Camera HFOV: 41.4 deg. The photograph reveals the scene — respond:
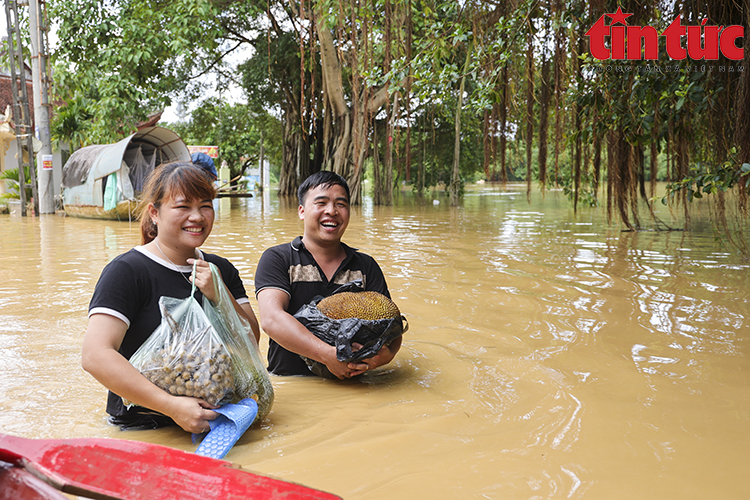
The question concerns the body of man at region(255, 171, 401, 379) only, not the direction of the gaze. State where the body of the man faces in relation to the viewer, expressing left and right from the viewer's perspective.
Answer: facing the viewer and to the right of the viewer

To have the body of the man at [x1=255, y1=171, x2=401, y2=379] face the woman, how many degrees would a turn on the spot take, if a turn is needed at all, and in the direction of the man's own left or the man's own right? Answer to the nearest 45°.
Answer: approximately 90° to the man's own right

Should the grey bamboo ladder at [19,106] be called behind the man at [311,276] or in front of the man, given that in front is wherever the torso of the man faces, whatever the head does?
behind

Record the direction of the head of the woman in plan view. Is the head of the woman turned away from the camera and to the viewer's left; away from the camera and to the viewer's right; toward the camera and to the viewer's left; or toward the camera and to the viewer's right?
toward the camera and to the viewer's right

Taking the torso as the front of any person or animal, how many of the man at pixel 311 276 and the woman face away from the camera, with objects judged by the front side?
0

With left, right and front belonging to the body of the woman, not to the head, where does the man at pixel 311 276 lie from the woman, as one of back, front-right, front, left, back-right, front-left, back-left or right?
left

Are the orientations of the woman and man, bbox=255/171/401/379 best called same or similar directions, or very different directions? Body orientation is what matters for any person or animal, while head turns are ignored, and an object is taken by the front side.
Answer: same or similar directions
